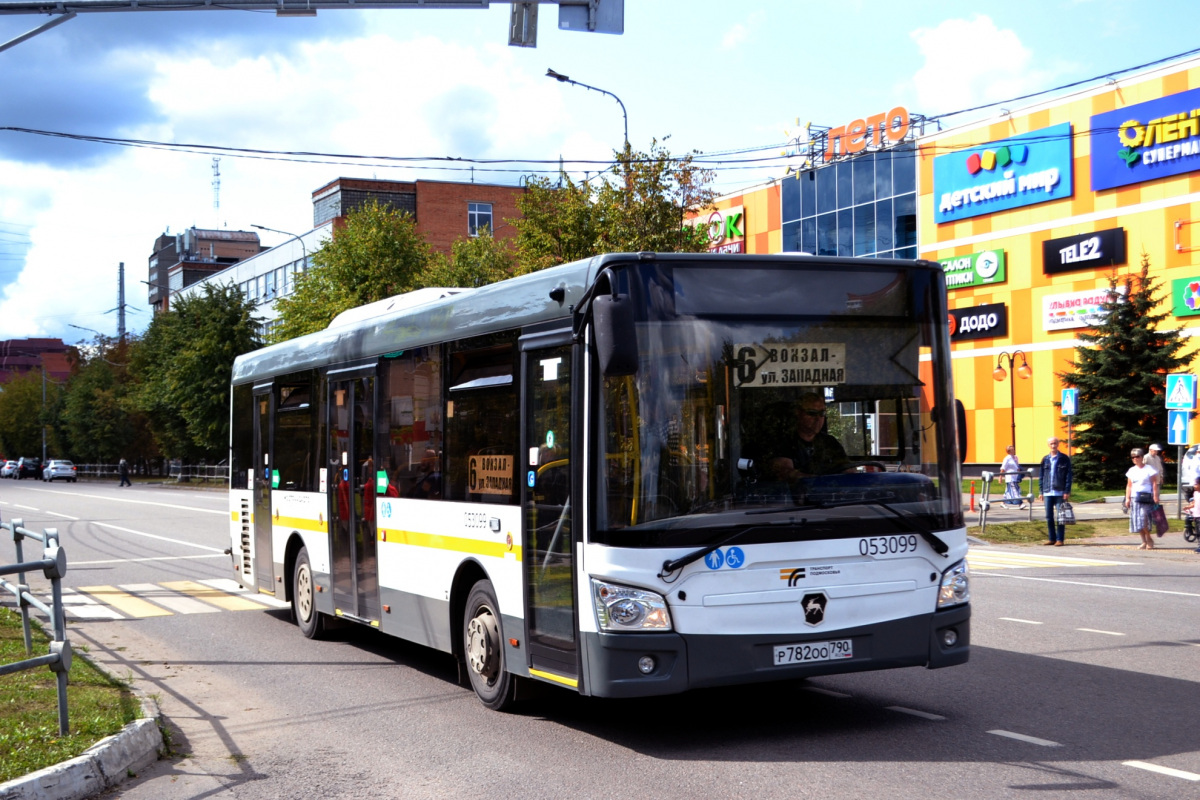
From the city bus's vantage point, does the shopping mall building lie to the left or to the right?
on its left

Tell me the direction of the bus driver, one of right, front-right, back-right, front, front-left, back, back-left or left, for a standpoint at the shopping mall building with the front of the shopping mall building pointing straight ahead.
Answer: front-left

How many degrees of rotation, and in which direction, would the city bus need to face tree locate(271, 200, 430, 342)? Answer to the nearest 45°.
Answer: approximately 135° to its left

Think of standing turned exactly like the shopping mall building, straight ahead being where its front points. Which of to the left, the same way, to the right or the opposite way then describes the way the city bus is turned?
to the left

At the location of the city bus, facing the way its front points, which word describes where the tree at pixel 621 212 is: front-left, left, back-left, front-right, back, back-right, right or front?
back-left

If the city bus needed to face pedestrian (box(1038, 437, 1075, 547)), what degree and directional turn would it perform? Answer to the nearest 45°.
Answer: approximately 90° to its left

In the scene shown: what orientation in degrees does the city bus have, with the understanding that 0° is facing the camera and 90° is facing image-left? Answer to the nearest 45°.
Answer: approximately 315°

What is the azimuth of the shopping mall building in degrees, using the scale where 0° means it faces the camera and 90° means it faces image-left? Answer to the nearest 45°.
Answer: approximately 45°

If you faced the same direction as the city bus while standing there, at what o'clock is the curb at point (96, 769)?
The curb is roughly at 2 o'clock from the city bus.

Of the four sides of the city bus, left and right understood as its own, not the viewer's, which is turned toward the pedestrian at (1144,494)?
left

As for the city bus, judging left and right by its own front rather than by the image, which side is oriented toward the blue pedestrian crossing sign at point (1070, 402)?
left
